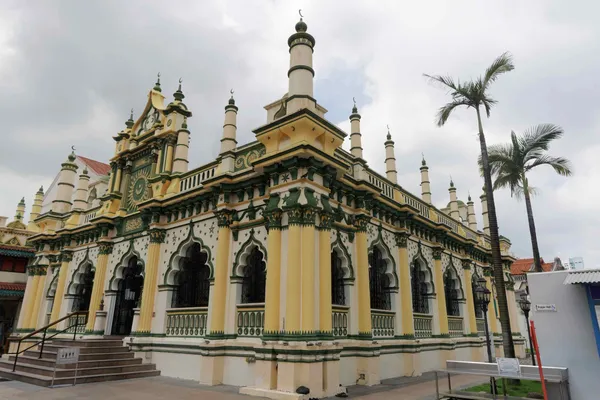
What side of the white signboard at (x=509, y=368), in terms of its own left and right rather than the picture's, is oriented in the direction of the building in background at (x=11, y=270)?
right

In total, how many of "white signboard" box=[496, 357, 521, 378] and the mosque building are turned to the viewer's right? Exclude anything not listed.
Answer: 0

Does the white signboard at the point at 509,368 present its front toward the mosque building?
no

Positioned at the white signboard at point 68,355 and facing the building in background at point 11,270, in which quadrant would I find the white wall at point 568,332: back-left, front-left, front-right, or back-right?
back-right

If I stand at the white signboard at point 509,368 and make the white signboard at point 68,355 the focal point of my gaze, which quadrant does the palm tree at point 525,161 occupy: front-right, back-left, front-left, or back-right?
back-right

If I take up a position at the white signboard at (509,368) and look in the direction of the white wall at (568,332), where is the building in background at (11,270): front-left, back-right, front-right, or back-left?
back-left

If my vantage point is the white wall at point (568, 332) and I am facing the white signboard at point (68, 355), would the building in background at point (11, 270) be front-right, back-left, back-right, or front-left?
front-right

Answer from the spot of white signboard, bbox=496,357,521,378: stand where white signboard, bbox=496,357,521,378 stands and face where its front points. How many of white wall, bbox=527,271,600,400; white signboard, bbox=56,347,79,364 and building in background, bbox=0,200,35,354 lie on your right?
2

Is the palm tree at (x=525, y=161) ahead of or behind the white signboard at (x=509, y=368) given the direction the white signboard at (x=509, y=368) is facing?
behind

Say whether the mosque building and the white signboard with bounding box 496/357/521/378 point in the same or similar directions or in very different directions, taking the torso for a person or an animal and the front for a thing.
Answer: same or similar directions

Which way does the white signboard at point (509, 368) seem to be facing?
toward the camera

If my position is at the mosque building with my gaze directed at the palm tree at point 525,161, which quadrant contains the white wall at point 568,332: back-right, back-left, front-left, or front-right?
front-right

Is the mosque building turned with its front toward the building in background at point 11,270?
no

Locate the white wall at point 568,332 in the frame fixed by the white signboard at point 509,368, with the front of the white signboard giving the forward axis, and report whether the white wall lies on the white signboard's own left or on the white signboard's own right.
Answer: on the white signboard's own left

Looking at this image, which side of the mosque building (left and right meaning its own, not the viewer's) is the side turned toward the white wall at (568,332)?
left

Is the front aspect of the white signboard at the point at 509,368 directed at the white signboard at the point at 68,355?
no
